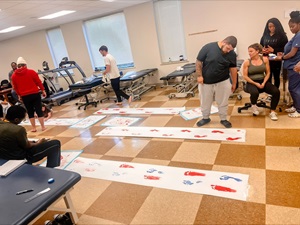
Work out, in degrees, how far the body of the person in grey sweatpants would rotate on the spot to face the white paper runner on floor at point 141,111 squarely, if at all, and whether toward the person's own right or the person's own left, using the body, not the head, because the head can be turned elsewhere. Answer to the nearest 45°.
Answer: approximately 135° to the person's own right

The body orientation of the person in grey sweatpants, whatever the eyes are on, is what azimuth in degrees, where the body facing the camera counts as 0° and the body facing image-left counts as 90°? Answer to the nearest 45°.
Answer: approximately 0°

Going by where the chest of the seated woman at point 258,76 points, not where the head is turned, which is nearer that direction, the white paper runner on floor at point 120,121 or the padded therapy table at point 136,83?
the white paper runner on floor

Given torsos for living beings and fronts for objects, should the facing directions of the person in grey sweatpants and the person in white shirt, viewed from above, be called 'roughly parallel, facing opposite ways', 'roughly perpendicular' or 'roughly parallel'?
roughly perpendicular

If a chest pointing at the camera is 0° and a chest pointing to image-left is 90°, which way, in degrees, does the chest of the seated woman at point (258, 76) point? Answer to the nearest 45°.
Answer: approximately 0°

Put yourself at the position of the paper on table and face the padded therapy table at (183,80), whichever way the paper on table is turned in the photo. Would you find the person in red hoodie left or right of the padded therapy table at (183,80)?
left
